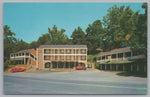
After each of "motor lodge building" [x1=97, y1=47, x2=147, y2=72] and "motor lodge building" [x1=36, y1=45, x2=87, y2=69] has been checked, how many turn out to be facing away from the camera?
0

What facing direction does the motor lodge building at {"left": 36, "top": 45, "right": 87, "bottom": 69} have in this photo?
toward the camera

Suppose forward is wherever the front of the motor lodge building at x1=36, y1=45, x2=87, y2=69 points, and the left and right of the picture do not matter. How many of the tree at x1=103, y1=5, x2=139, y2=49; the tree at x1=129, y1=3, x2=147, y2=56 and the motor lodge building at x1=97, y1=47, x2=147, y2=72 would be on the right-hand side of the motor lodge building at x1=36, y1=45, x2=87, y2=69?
0

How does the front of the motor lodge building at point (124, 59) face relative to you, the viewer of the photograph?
facing the viewer and to the left of the viewer
